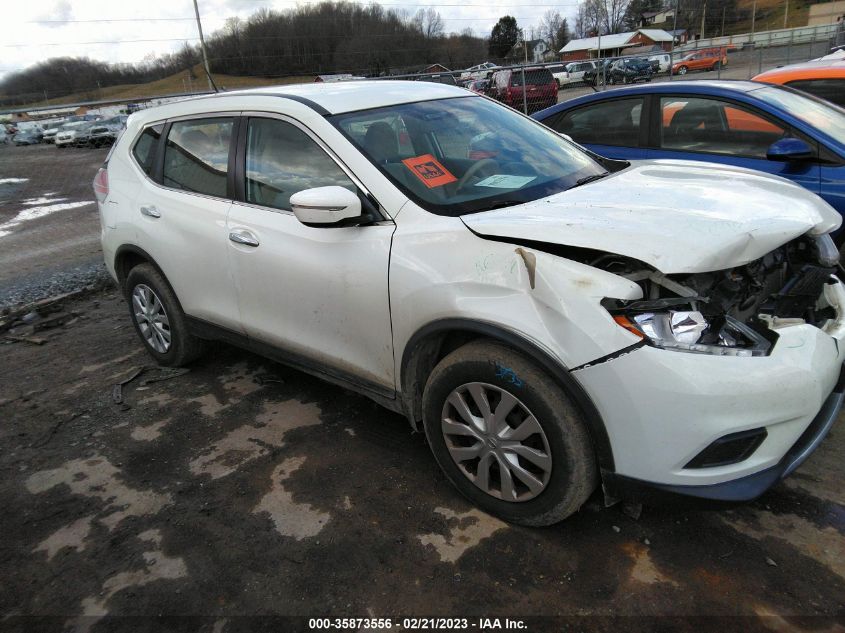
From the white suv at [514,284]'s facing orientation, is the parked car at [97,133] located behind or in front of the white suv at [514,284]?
behind

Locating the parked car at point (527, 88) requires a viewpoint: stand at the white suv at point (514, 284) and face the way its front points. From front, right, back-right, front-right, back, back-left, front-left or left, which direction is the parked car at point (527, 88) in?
back-left

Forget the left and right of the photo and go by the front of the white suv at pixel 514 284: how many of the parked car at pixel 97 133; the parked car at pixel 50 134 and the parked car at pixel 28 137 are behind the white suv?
3

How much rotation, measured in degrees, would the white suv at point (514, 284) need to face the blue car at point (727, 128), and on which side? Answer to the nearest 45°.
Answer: approximately 90° to its left

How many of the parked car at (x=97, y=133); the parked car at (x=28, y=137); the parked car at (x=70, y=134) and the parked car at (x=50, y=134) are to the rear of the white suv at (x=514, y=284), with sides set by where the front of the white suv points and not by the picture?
4

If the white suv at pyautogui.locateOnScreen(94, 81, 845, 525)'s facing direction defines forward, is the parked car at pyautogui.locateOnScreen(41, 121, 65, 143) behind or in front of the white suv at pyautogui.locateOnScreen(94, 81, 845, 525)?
behind

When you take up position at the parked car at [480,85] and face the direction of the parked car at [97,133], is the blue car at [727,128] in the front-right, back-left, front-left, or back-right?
back-left

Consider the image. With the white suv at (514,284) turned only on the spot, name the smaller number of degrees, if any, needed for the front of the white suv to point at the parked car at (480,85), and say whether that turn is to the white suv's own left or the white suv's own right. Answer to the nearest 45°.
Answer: approximately 135° to the white suv's own left

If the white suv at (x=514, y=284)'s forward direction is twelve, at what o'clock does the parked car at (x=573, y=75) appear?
The parked car is roughly at 8 o'clock from the white suv.

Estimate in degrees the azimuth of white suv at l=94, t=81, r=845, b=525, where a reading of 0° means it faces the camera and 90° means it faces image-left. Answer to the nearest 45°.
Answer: approximately 315°

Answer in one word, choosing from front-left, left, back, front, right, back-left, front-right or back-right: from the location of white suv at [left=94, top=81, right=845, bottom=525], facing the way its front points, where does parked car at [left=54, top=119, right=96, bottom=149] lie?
back

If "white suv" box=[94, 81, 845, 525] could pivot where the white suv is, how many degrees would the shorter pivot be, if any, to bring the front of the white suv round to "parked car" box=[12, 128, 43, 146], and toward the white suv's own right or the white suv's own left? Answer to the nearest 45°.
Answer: approximately 180°

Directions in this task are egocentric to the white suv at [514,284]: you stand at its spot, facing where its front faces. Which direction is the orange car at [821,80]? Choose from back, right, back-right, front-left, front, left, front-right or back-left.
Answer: left
